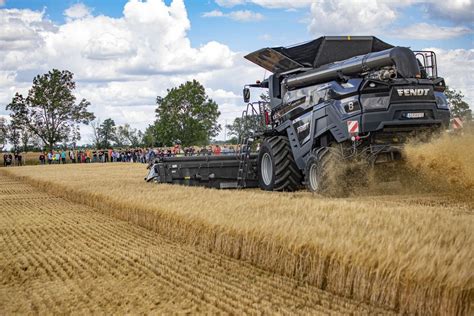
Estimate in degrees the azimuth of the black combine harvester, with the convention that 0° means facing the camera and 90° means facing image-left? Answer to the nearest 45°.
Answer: approximately 135°
